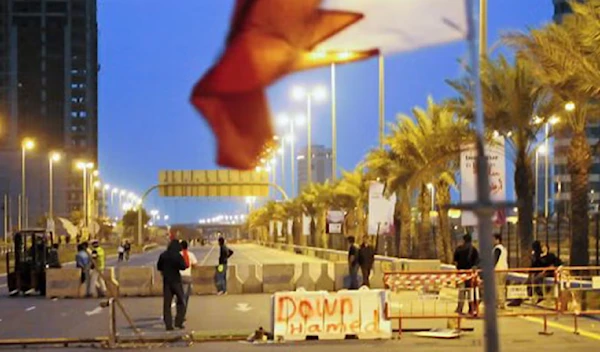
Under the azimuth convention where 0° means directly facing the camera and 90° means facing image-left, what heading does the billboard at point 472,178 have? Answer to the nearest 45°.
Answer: approximately 0°

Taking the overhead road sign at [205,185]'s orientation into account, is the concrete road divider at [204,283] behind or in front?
in front

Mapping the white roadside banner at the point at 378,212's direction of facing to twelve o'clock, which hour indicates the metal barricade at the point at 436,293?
The metal barricade is roughly at 12 o'clock from the white roadside banner.

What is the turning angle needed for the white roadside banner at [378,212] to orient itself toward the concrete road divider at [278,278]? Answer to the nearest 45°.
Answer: approximately 45° to its right

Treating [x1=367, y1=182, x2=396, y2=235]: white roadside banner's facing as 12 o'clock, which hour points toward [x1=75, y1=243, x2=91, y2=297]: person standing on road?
The person standing on road is roughly at 2 o'clock from the white roadside banner.

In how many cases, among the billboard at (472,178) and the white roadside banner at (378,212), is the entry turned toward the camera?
2
